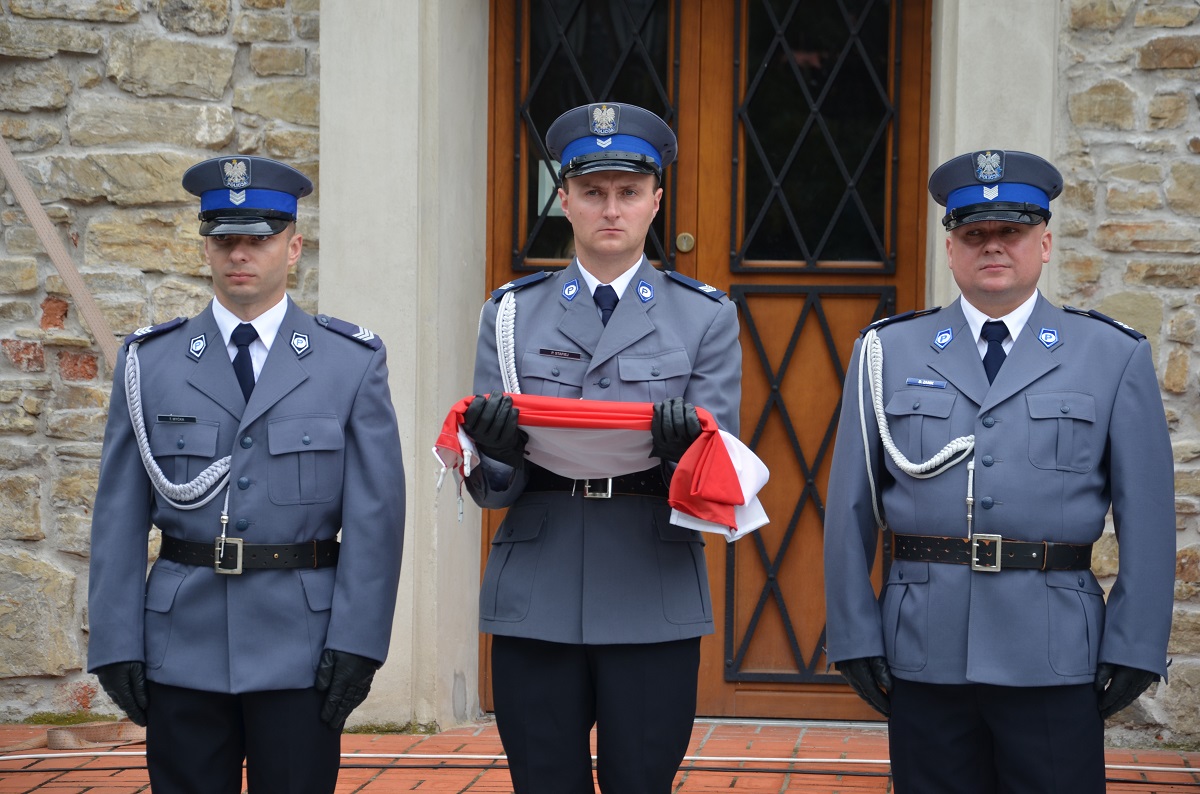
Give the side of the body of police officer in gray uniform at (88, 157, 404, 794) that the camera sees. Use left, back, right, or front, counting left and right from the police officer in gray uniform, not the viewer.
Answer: front

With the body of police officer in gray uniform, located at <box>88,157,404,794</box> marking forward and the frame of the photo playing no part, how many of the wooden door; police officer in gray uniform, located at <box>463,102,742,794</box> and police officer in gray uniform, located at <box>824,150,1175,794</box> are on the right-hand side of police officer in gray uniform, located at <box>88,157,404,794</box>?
0

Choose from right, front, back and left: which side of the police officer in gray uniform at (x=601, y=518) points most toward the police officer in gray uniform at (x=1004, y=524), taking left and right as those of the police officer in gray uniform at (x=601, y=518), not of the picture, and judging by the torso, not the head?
left

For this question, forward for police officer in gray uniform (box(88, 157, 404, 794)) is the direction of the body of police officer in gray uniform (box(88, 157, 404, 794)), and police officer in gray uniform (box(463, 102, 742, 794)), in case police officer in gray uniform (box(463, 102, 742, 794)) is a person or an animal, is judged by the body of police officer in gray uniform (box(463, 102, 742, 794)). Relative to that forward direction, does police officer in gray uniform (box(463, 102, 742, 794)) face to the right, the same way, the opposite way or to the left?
the same way

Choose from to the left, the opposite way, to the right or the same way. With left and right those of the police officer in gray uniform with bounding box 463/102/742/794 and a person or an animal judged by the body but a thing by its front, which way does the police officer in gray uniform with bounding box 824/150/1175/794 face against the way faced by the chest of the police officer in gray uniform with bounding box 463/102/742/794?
the same way

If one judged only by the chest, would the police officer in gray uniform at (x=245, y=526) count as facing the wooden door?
no

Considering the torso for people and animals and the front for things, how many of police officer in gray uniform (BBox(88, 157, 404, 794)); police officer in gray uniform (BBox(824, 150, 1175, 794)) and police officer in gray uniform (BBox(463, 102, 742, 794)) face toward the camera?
3

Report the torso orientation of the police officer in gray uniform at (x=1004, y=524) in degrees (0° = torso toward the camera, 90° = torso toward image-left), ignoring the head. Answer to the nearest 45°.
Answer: approximately 0°

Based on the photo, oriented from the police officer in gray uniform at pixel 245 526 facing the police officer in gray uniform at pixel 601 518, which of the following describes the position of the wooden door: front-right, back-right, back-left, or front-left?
front-left

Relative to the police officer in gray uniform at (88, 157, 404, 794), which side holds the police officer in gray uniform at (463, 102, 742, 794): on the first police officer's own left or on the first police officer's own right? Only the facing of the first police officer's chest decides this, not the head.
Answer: on the first police officer's own left
